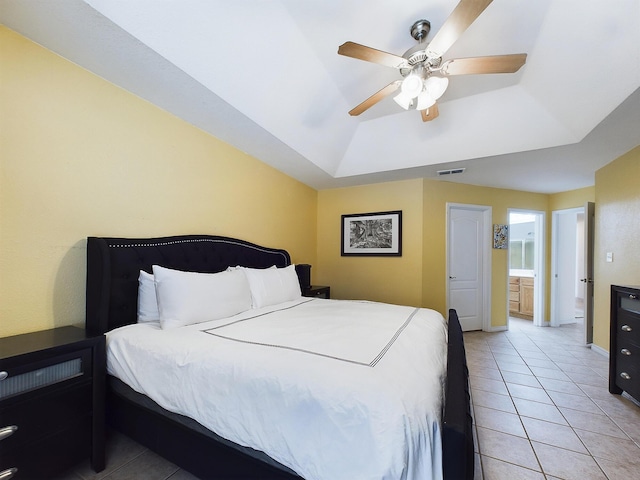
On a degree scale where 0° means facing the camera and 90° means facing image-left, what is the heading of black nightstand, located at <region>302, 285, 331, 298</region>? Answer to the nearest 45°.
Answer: approximately 315°

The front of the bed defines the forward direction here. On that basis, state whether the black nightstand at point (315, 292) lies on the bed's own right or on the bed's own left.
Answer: on the bed's own left

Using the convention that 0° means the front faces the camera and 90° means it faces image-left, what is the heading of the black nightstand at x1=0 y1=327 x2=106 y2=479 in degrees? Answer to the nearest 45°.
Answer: approximately 315°

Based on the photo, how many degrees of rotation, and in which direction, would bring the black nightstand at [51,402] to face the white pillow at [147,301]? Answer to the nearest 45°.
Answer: approximately 90° to its left

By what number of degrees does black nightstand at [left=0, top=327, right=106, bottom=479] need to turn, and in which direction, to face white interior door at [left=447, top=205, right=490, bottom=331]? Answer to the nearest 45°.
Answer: approximately 45° to its left

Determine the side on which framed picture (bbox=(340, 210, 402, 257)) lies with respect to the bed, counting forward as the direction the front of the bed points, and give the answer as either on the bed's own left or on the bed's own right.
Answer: on the bed's own left

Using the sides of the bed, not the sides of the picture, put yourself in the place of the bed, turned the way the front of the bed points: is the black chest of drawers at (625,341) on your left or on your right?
on your left

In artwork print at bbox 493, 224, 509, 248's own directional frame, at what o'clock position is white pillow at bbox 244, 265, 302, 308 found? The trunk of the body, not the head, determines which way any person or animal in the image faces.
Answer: The white pillow is roughly at 1 o'clock from the artwork print.

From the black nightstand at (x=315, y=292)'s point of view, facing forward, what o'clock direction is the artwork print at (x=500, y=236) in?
The artwork print is roughly at 10 o'clock from the black nightstand.

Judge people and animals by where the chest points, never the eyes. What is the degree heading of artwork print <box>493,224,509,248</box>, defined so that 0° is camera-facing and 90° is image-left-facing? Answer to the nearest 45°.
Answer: approximately 0°

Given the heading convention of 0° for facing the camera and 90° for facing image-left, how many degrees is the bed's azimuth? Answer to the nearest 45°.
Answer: approximately 315°

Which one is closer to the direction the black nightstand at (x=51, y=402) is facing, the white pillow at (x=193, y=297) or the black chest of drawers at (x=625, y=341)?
the black chest of drawers
